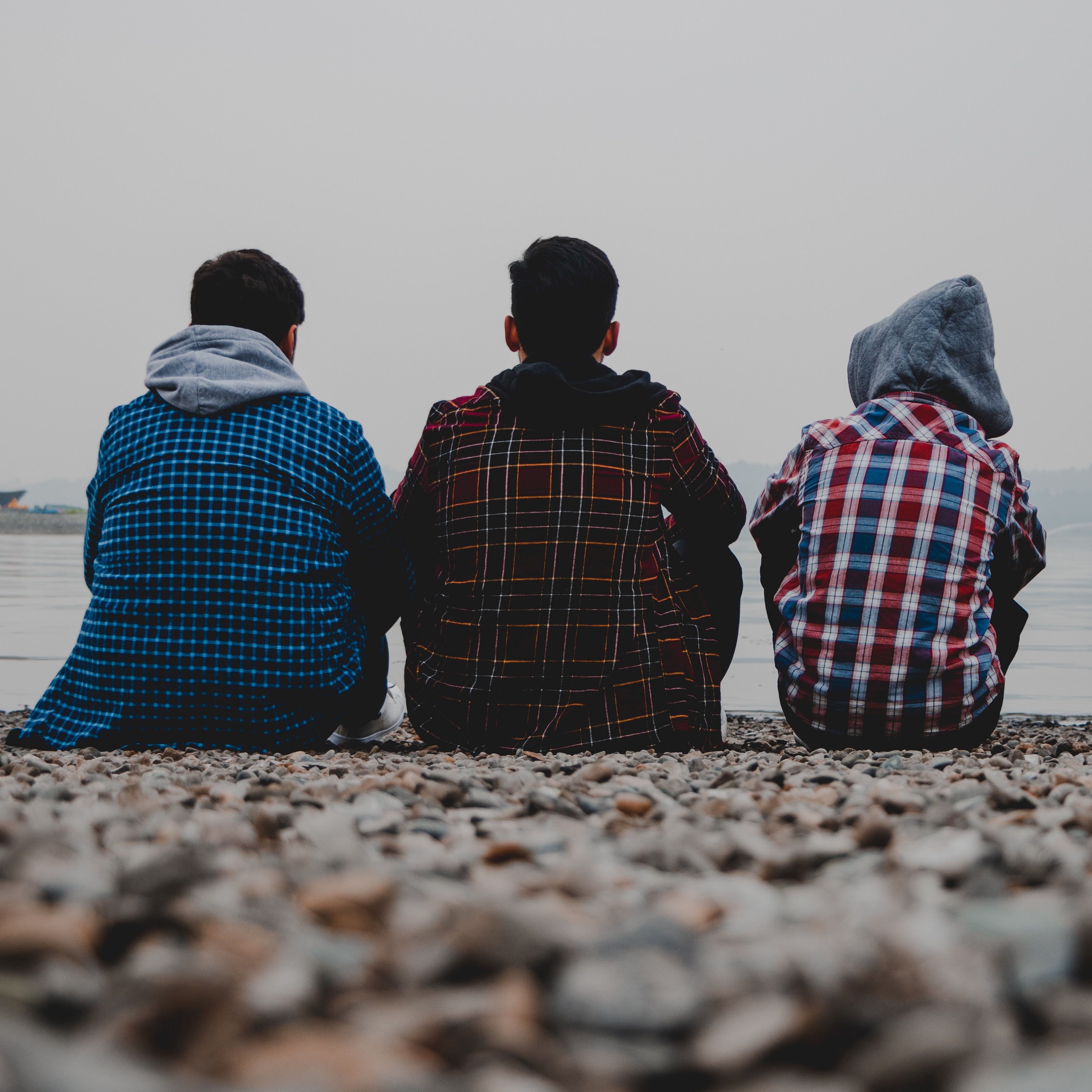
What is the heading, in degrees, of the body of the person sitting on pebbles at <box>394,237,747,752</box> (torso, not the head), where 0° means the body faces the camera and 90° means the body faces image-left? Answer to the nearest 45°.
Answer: approximately 180°

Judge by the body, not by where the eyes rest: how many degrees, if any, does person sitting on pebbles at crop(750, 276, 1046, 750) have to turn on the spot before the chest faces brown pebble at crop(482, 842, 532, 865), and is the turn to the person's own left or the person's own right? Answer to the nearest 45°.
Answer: approximately 180°

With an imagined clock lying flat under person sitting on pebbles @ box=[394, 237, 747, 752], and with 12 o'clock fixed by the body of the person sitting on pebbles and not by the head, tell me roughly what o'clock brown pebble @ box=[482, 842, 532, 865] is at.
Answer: The brown pebble is roughly at 6 o'clock from the person sitting on pebbles.

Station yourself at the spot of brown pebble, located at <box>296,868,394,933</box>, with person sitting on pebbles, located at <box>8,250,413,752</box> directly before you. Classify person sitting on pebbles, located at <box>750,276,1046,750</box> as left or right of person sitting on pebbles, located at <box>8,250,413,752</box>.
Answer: right

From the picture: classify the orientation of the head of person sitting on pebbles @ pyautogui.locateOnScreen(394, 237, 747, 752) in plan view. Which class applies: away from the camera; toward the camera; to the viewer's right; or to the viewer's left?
away from the camera

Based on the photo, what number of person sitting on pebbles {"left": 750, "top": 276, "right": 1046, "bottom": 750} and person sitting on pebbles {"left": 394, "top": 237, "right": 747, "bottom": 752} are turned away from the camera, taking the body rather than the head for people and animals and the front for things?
2

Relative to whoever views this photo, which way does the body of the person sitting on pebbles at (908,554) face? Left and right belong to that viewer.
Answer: facing away from the viewer

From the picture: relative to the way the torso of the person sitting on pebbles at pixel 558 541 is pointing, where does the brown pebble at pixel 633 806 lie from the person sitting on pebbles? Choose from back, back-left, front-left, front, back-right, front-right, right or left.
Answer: back
